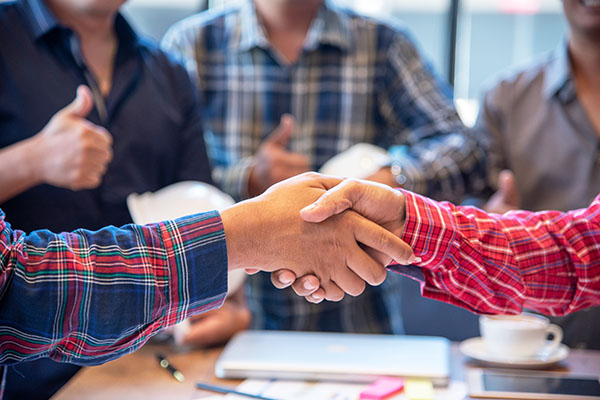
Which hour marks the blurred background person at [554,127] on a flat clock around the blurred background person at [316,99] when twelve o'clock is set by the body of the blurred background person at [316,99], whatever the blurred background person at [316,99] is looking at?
the blurred background person at [554,127] is roughly at 9 o'clock from the blurred background person at [316,99].

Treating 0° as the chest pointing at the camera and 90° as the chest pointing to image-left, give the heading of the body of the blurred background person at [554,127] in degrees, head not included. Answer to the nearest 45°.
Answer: approximately 0°

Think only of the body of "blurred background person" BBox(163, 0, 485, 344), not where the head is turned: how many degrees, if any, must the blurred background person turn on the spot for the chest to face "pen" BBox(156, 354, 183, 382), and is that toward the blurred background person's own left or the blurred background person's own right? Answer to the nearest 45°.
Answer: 0° — they already face it

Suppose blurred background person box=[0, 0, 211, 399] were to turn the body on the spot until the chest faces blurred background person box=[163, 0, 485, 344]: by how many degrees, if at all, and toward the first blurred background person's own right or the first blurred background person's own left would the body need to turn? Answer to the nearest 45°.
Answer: approximately 135° to the first blurred background person's own left

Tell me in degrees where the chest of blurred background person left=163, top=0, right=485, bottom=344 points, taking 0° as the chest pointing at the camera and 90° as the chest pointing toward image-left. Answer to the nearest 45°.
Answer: approximately 0°
